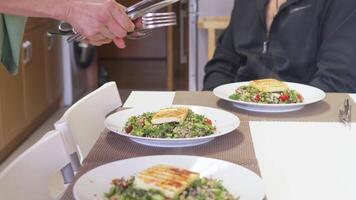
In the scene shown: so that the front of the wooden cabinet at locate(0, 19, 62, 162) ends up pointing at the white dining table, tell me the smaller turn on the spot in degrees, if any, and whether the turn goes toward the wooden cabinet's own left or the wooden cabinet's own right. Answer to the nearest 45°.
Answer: approximately 45° to the wooden cabinet's own right

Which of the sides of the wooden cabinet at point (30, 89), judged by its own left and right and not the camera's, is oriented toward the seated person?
front

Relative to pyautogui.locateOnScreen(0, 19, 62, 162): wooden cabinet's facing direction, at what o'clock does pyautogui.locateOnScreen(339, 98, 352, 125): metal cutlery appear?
The metal cutlery is roughly at 1 o'clock from the wooden cabinet.

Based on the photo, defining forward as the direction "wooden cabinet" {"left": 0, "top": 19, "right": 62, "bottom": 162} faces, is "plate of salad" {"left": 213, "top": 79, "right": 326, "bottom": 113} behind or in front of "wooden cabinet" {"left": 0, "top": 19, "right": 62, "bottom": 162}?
in front

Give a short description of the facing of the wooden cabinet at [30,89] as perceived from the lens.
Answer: facing the viewer and to the right of the viewer

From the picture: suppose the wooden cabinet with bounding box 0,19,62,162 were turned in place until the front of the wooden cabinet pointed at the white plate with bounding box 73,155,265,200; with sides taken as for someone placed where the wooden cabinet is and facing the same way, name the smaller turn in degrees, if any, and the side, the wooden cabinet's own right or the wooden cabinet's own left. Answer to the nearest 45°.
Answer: approximately 45° to the wooden cabinet's own right

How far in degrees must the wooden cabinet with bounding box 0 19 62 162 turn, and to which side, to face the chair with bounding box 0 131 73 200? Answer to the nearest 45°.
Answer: approximately 45° to its right

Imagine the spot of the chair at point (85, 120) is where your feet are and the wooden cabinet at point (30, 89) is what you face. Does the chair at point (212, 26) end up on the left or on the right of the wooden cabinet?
right

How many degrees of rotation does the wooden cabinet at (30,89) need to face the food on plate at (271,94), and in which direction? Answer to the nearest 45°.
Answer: approximately 45° to its right

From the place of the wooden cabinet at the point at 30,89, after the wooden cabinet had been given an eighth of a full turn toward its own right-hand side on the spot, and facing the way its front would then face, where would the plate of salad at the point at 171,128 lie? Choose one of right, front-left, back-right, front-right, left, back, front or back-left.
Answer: front

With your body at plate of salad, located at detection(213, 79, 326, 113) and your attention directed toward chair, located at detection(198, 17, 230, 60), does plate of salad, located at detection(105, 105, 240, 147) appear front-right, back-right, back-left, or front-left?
back-left

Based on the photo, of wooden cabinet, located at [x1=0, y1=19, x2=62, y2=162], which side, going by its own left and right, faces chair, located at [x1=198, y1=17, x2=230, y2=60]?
front
